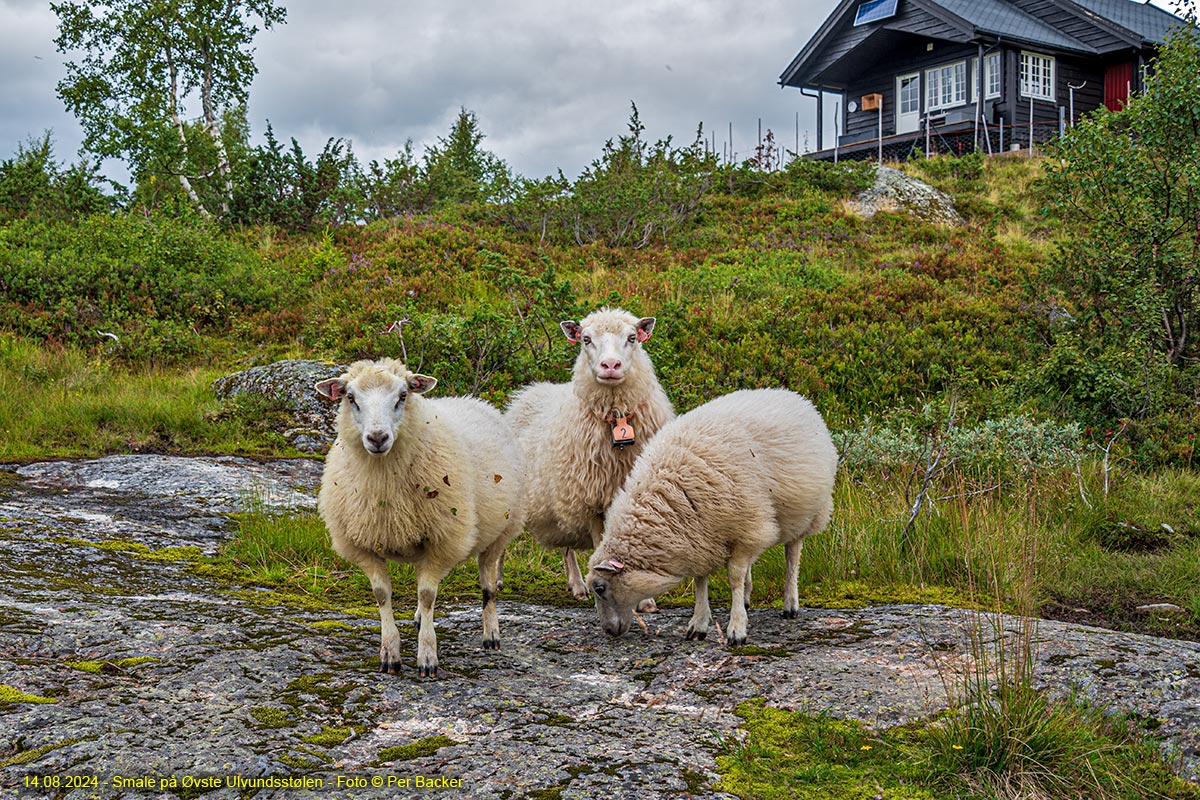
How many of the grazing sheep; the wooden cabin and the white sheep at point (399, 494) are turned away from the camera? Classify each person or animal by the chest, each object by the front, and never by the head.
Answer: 0

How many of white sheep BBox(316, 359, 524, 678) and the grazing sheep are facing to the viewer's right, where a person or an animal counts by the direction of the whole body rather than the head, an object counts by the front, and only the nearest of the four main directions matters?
0

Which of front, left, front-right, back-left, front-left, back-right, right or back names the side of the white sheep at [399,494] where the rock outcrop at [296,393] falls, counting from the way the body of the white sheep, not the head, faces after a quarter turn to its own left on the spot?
back-left

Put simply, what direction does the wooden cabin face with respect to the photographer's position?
facing the viewer and to the left of the viewer

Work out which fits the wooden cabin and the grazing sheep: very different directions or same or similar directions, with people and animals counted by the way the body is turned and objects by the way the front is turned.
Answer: same or similar directions

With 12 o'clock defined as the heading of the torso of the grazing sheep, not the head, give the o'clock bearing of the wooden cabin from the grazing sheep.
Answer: The wooden cabin is roughly at 5 o'clock from the grazing sheep.

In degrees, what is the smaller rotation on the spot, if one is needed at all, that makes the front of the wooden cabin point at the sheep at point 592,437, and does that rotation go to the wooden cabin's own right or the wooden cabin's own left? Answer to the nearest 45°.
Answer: approximately 45° to the wooden cabin's own left

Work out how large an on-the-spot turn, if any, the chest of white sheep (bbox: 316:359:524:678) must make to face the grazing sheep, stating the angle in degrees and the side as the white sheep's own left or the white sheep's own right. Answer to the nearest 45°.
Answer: approximately 135° to the white sheep's own left

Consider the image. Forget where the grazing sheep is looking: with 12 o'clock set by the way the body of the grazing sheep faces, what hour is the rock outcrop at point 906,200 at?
The rock outcrop is roughly at 5 o'clock from the grazing sheep.

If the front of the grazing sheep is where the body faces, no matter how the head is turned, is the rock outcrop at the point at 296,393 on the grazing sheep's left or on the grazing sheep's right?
on the grazing sheep's right
